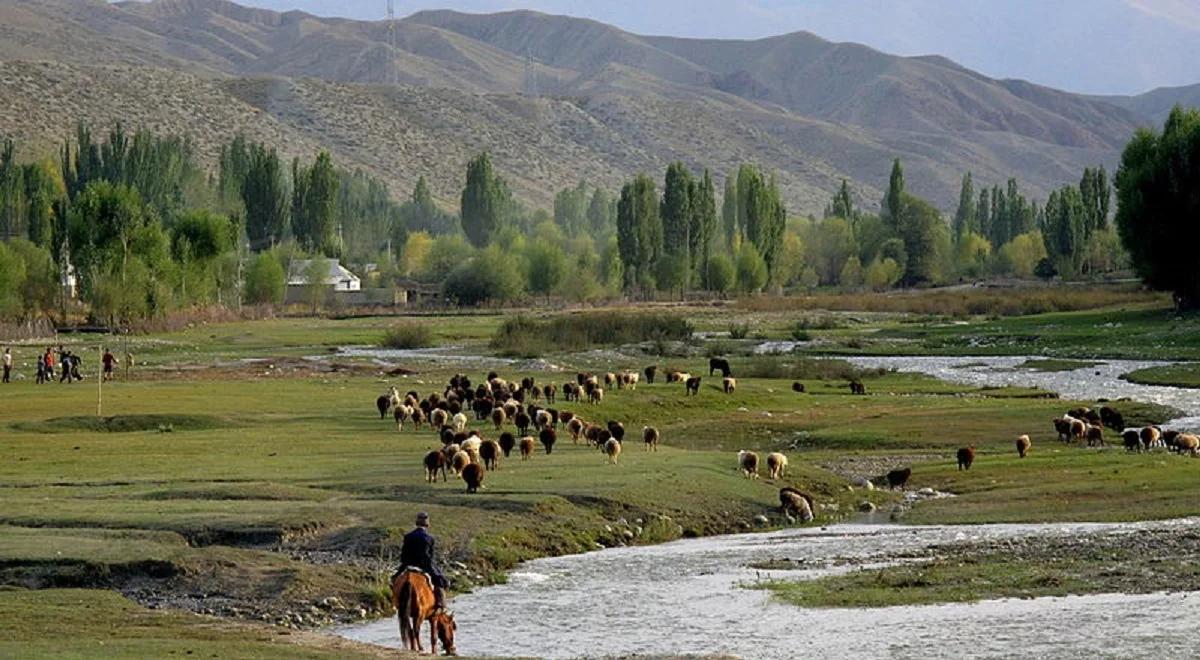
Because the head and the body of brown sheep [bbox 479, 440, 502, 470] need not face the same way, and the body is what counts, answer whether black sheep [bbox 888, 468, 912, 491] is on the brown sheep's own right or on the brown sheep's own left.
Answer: on the brown sheep's own right

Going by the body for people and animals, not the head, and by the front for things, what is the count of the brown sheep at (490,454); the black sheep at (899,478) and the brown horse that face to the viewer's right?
1

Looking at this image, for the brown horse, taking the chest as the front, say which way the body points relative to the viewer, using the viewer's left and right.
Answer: facing away from the viewer

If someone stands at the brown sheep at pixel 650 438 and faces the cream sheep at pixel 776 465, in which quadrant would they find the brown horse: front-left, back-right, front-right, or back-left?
front-right

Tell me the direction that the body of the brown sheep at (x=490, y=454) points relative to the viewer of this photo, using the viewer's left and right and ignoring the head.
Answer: facing away from the viewer

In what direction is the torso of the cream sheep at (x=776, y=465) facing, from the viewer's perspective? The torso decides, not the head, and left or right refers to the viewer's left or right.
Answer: facing away from the viewer and to the right of the viewer
